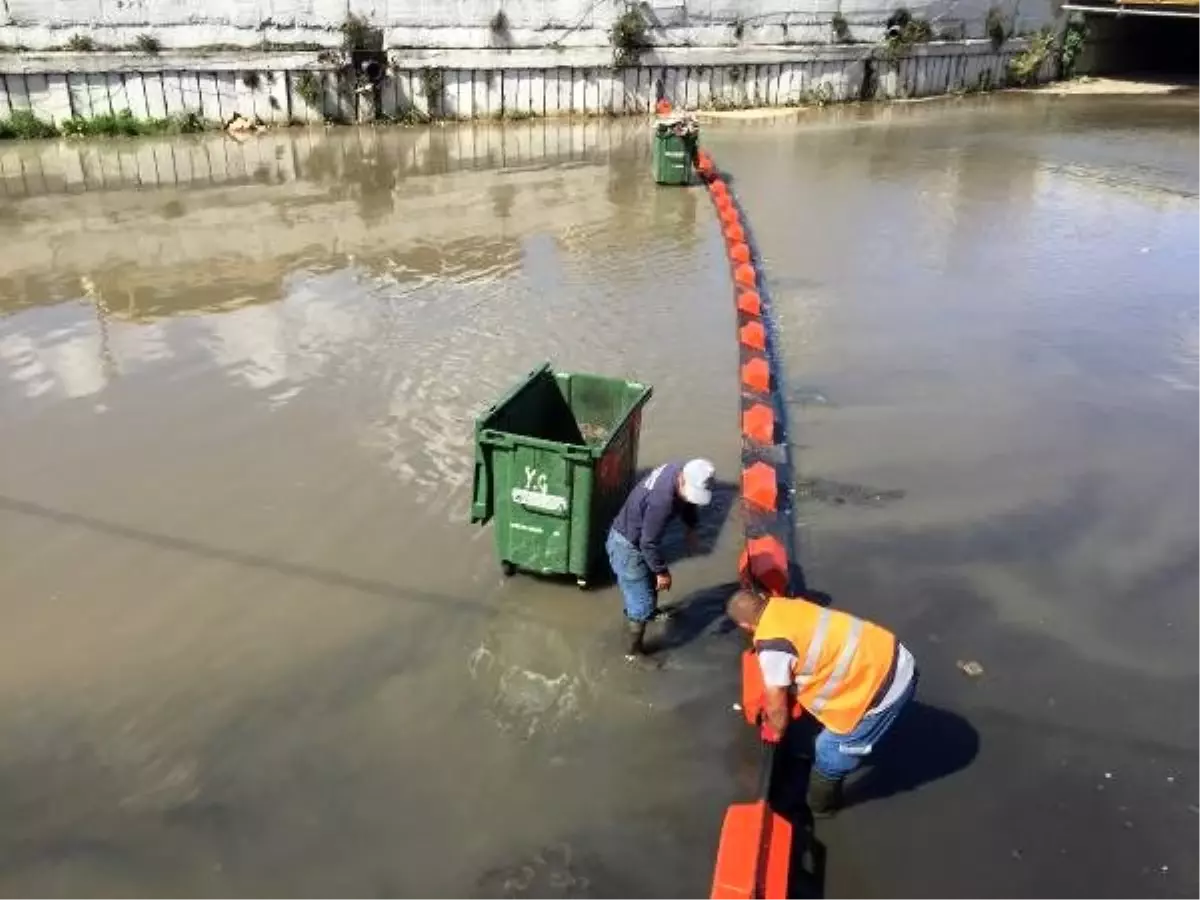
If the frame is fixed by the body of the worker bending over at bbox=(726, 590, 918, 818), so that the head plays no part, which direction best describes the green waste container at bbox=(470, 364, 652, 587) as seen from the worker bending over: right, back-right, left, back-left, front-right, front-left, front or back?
front-right

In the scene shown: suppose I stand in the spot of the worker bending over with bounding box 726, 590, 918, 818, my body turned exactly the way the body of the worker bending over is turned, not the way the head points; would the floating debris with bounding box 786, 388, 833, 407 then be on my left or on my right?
on my right

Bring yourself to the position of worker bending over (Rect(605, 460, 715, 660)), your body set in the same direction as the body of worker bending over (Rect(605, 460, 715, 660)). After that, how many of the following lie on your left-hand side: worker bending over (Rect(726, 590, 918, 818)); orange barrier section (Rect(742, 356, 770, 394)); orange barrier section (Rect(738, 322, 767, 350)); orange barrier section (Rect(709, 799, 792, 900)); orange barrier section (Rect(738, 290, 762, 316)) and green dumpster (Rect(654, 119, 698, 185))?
4

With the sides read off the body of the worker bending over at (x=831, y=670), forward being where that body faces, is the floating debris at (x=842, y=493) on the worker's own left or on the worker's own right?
on the worker's own right

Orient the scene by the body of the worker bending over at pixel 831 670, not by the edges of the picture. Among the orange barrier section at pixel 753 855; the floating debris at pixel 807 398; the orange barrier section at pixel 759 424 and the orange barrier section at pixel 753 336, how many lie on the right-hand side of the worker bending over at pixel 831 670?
3

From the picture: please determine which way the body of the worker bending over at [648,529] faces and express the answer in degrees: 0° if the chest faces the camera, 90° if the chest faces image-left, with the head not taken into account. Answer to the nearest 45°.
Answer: approximately 270°

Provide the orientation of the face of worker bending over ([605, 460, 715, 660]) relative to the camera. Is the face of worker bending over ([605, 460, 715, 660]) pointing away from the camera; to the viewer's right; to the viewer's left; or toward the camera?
to the viewer's right

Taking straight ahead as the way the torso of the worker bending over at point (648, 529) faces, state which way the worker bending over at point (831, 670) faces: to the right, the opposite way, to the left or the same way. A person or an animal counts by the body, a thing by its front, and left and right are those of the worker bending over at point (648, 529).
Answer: the opposite way

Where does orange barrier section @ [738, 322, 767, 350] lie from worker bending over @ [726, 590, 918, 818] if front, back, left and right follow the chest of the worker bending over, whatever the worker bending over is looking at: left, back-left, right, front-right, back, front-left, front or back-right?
right

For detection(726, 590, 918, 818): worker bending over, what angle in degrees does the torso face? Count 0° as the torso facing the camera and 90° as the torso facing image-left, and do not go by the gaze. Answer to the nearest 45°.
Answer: approximately 90°

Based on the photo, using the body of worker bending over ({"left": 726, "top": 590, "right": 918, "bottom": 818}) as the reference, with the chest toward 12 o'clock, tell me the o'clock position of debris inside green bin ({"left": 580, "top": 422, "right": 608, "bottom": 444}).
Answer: The debris inside green bin is roughly at 2 o'clock from the worker bending over.

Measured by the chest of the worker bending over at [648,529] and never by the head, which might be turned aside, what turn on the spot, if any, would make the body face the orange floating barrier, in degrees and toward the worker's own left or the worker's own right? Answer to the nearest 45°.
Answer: approximately 45° to the worker's own right

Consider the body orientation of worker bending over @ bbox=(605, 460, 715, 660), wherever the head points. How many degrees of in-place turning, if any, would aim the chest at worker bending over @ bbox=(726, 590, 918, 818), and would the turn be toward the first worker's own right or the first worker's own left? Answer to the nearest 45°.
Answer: approximately 45° to the first worker's own right

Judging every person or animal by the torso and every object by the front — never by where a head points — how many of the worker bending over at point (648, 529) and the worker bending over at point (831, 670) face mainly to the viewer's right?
1
